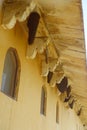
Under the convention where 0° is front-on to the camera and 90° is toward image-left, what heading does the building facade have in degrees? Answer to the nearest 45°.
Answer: approximately 315°
